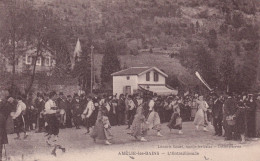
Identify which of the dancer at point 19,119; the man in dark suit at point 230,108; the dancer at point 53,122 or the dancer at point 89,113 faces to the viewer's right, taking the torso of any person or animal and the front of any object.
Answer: the dancer at point 53,122

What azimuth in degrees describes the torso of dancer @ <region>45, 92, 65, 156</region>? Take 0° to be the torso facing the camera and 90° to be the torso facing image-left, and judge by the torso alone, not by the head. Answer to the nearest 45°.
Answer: approximately 270°

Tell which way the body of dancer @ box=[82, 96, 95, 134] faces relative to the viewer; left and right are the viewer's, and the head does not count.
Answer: facing to the left of the viewer
